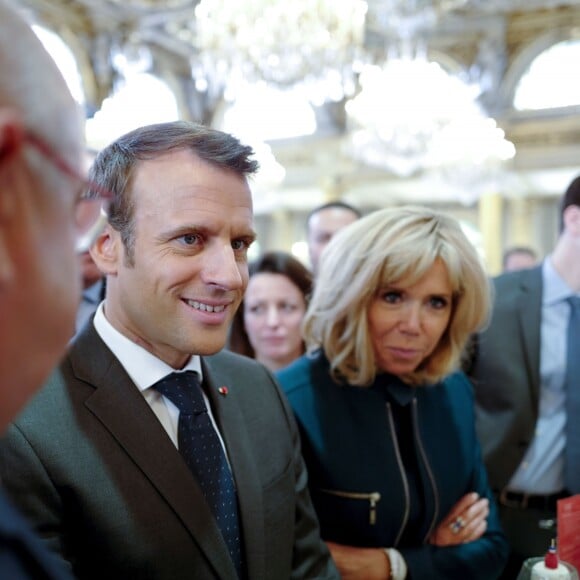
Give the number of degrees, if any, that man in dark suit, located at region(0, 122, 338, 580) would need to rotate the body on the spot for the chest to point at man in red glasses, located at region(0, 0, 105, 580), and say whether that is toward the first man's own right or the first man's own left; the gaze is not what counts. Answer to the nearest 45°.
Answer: approximately 45° to the first man's own right

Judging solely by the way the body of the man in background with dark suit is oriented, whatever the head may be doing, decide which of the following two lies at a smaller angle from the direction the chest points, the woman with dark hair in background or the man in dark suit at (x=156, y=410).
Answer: the man in dark suit

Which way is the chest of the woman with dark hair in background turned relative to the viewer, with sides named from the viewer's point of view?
facing the viewer

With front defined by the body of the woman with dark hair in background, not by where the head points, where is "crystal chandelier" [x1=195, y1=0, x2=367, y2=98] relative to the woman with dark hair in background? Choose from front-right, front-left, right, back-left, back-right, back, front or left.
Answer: back

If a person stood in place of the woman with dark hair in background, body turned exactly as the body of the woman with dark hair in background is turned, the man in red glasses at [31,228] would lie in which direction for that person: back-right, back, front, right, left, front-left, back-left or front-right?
front

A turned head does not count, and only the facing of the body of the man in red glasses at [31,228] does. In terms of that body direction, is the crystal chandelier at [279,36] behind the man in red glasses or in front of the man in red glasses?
in front

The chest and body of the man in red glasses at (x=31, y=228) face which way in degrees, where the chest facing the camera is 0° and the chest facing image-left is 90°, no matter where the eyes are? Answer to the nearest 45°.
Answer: approximately 225°
